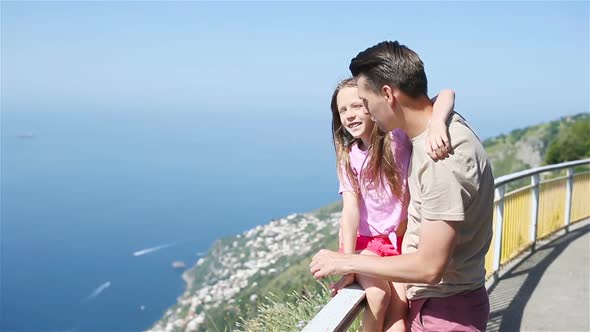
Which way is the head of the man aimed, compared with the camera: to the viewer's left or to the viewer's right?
to the viewer's left

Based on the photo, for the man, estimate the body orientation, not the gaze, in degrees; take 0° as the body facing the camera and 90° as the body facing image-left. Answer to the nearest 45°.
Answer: approximately 90°
